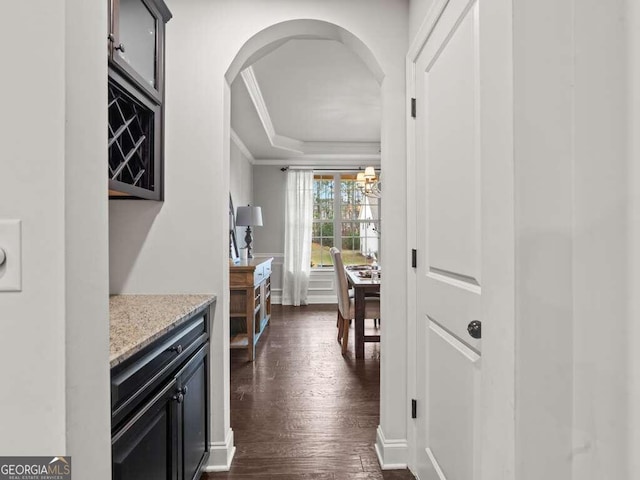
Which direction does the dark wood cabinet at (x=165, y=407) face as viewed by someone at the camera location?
facing the viewer and to the right of the viewer

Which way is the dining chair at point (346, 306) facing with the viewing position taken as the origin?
facing to the right of the viewer

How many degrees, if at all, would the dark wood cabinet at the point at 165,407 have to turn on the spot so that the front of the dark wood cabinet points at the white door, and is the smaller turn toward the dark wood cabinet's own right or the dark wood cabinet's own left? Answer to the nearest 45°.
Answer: approximately 45° to the dark wood cabinet's own left

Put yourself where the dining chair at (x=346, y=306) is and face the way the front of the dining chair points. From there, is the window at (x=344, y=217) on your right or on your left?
on your left

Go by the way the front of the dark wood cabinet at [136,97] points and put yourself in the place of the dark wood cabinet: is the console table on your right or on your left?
on your left

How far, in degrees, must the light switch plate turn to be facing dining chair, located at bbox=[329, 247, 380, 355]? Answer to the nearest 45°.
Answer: approximately 135° to its left

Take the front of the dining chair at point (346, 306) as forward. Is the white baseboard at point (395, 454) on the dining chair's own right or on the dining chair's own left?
on the dining chair's own right

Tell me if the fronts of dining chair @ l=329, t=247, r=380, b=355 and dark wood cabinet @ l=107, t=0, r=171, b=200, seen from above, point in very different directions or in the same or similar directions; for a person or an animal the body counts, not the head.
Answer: same or similar directions

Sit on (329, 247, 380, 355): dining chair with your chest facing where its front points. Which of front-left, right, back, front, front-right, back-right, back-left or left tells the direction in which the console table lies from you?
back

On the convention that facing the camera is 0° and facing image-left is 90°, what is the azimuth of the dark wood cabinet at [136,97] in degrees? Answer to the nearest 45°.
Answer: approximately 315°
